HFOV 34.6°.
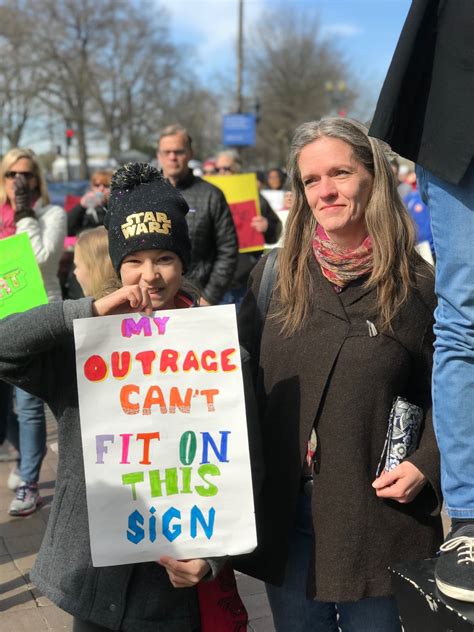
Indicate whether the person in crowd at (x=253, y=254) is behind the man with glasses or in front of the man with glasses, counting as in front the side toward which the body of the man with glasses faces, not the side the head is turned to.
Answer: behind

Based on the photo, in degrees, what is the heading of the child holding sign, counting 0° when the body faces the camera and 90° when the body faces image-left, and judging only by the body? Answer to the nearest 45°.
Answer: approximately 0°

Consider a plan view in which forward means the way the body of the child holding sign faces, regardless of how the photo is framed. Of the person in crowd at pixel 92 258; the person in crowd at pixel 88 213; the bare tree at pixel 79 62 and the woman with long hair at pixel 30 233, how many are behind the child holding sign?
4

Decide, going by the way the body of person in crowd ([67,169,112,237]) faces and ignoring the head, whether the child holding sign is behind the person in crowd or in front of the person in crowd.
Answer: in front

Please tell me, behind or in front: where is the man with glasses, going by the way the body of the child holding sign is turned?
behind

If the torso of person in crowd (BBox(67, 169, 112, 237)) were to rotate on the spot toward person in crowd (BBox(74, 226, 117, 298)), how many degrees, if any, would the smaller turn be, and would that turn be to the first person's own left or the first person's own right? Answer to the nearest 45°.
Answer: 0° — they already face them

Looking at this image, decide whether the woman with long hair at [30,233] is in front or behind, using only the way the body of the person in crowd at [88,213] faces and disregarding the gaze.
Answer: in front

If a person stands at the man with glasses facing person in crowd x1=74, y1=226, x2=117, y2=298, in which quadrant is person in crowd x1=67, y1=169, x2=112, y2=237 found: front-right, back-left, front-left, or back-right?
back-right

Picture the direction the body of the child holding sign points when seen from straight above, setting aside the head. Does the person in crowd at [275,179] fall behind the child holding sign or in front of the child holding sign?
behind

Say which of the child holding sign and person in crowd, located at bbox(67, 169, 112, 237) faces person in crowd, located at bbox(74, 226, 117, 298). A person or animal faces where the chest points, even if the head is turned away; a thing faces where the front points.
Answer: person in crowd, located at bbox(67, 169, 112, 237)

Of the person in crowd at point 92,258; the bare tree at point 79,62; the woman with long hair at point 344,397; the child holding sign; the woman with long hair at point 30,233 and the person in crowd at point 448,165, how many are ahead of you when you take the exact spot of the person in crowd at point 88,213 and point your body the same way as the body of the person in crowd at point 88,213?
5

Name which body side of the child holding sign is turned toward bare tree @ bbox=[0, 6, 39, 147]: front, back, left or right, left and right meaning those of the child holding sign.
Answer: back

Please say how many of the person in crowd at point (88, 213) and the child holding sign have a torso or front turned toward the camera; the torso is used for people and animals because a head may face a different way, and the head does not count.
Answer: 2
